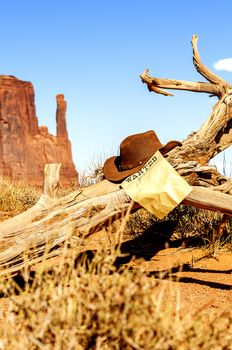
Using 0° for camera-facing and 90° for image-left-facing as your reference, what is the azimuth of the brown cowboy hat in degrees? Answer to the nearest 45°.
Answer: approximately 45°
